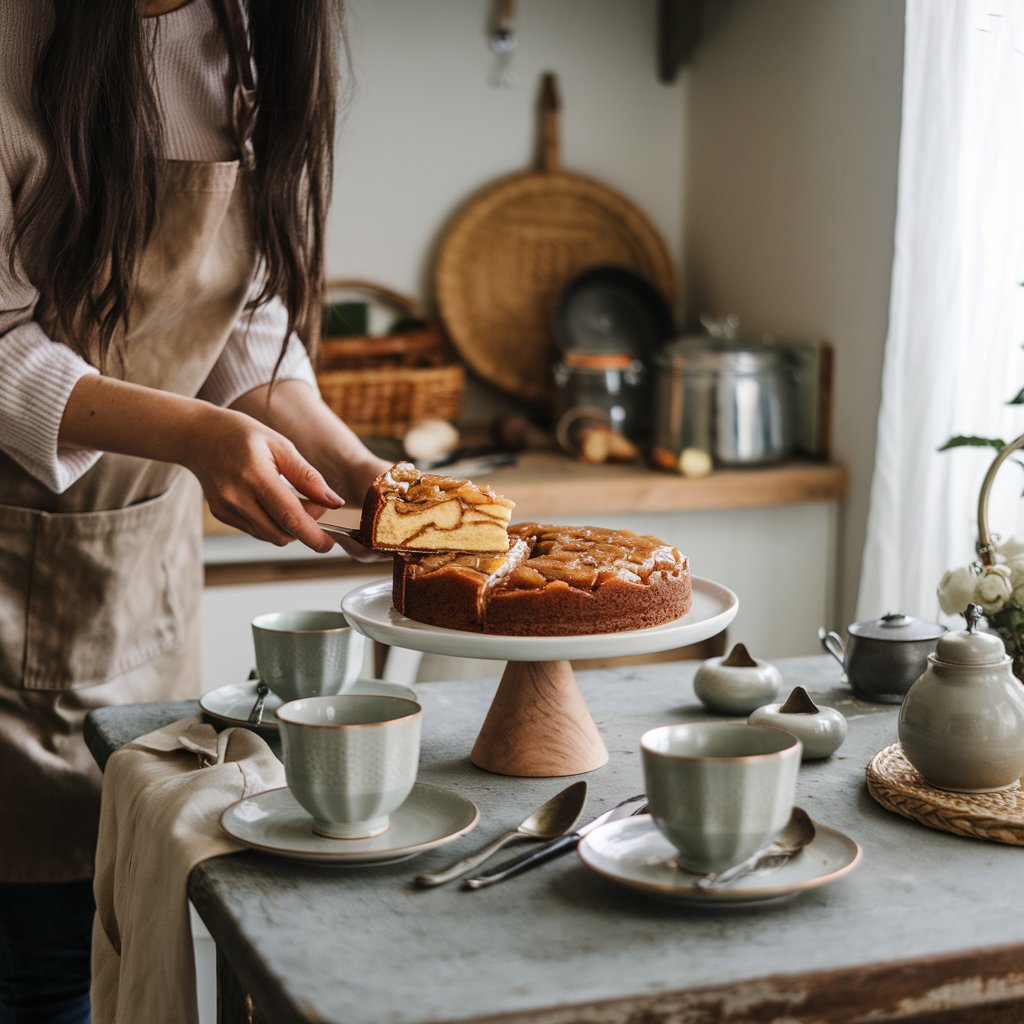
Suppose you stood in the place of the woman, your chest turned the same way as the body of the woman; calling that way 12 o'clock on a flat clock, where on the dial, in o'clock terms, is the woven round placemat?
The woven round placemat is roughly at 12 o'clock from the woman.

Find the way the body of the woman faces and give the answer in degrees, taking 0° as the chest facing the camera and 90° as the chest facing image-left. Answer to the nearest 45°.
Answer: approximately 315°

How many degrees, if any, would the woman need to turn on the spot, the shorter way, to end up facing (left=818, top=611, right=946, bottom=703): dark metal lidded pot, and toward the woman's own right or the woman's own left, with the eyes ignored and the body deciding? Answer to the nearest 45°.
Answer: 0° — they already face it

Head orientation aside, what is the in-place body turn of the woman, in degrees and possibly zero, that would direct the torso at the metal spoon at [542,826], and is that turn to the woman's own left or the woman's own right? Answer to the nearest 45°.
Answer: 0° — they already face it

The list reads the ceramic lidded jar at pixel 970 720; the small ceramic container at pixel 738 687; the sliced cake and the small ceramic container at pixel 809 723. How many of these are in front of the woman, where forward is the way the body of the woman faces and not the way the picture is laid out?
4

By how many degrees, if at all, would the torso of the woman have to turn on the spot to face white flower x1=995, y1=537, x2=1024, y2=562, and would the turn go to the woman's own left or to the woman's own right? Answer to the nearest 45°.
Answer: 0° — they already face it

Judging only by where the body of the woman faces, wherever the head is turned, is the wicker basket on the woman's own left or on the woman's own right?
on the woman's own left

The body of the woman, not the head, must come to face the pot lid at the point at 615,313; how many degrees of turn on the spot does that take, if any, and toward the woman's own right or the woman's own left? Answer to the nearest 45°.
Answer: approximately 90° to the woman's own left

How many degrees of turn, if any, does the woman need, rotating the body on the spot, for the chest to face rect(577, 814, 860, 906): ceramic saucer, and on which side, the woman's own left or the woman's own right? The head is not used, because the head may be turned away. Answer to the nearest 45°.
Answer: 0° — they already face it

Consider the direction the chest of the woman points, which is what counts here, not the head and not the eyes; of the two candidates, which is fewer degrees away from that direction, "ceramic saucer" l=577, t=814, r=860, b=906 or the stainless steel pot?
the ceramic saucer

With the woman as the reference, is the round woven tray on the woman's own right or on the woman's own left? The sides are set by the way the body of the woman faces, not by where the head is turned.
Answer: on the woman's own left

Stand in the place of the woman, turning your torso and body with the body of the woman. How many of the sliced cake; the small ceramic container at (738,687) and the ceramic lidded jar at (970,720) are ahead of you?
3
